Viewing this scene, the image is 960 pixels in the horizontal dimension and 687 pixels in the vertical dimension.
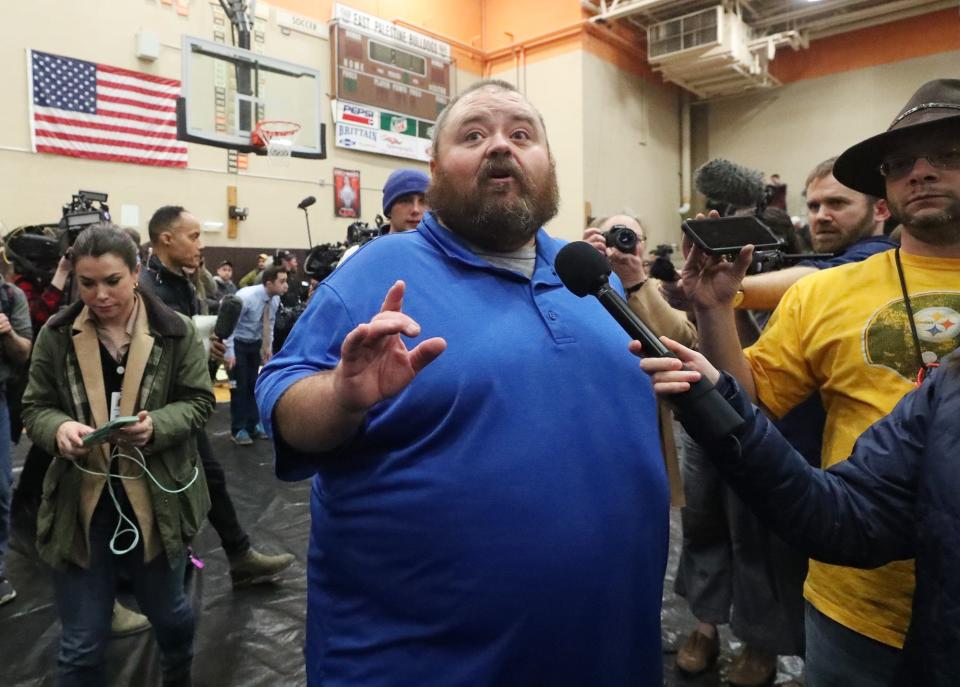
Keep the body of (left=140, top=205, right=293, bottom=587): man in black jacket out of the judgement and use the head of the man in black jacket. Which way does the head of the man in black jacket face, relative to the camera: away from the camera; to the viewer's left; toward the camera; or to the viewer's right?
to the viewer's right

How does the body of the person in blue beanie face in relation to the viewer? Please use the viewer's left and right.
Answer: facing the viewer and to the right of the viewer

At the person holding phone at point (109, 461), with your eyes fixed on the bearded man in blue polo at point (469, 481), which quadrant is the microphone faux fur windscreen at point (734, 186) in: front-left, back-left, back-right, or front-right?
front-left

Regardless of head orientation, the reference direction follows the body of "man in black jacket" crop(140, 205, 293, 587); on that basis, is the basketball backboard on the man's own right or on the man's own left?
on the man's own left

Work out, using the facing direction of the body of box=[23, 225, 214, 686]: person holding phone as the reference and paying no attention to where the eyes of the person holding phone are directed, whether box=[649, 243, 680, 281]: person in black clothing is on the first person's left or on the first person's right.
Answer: on the first person's left

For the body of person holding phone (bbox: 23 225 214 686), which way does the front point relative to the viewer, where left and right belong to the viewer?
facing the viewer

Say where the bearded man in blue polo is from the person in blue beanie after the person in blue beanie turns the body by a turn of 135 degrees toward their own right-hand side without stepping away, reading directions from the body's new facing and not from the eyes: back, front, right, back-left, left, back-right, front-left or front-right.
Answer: left

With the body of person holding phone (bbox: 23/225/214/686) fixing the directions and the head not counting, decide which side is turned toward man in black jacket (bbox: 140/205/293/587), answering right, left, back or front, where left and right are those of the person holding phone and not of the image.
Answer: back

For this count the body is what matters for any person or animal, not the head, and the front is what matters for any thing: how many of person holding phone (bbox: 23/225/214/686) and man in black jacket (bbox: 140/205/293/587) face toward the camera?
1

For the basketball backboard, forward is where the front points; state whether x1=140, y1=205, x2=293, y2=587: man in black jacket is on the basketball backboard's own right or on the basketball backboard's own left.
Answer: on the basketball backboard's own right

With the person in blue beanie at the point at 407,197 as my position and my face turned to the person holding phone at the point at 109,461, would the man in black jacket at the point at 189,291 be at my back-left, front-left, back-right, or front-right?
front-right

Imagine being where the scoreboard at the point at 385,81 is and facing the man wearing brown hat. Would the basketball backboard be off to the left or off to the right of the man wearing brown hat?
right

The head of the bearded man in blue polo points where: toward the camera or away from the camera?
toward the camera

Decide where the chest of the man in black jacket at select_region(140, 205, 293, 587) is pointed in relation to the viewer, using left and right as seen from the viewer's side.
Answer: facing to the right of the viewer
